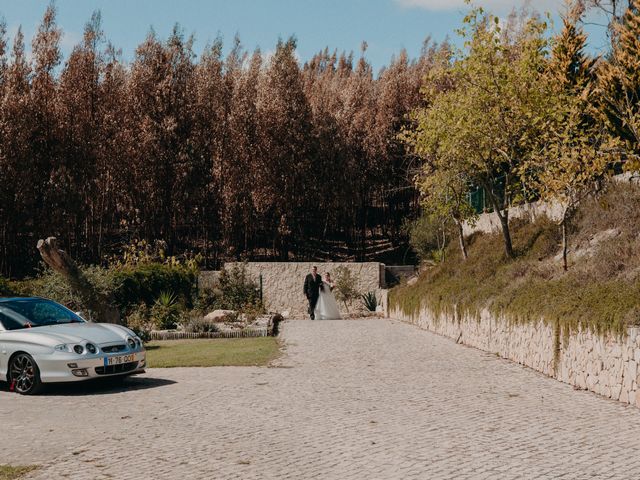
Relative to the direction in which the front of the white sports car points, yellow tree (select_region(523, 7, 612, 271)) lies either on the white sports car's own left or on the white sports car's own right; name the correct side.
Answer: on the white sports car's own left

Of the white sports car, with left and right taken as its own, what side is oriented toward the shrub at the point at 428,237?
left

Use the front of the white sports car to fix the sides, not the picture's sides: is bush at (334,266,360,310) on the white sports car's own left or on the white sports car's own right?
on the white sports car's own left

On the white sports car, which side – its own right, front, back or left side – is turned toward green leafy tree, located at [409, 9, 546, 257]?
left

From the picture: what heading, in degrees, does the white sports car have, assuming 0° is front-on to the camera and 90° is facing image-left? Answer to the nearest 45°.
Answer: approximately 315°

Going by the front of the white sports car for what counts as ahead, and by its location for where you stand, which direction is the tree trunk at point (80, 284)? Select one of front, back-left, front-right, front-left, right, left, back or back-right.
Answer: back-left

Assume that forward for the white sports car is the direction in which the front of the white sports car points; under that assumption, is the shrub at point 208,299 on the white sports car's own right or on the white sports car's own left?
on the white sports car's own left

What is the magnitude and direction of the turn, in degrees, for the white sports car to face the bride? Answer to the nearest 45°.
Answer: approximately 90° to its left

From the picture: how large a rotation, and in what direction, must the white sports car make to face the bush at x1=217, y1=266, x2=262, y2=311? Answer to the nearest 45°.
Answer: approximately 135° to its left

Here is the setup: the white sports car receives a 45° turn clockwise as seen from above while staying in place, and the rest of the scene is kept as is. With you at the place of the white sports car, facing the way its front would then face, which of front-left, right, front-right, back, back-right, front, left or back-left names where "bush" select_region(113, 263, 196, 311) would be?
back
